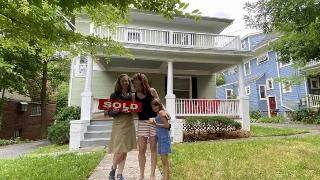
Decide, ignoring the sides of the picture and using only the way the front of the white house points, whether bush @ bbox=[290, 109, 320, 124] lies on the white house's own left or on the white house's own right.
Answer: on the white house's own left

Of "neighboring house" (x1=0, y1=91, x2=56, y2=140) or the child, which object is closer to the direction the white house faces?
the child

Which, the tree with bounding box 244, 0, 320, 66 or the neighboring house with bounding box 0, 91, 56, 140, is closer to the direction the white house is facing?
the tree

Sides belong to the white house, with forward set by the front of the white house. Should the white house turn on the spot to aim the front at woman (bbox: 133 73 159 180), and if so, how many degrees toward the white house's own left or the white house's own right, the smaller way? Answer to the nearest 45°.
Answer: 0° — it already faces them

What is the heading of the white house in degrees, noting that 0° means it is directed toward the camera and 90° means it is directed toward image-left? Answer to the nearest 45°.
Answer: approximately 0°

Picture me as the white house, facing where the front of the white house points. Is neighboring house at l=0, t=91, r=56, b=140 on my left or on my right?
on my right

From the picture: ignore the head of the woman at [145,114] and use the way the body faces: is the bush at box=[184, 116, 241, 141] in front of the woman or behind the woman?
behind

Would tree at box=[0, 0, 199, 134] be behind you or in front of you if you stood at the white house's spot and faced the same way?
in front

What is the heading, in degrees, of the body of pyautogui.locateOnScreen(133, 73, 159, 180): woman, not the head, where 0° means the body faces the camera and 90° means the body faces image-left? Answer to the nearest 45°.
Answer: approximately 45°
